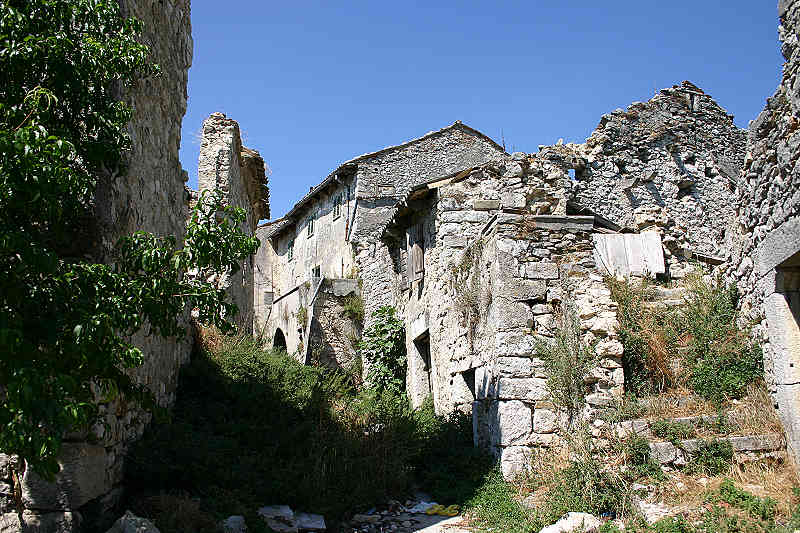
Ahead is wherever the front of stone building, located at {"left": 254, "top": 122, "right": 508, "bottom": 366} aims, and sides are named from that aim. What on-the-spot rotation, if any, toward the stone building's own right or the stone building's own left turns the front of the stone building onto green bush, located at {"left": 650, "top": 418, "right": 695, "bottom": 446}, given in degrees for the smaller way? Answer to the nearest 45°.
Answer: approximately 45° to the stone building's own left

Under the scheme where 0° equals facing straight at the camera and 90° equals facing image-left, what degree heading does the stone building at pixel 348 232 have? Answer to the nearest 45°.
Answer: approximately 45°

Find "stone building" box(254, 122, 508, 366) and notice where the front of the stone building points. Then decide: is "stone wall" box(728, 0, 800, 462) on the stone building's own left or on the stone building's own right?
on the stone building's own left

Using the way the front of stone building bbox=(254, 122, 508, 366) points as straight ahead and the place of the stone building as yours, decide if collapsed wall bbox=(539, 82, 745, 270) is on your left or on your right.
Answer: on your left

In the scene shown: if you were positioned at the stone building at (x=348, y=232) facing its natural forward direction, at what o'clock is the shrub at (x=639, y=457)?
The shrub is roughly at 10 o'clock from the stone building.

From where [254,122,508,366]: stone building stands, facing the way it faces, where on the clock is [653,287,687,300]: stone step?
The stone step is roughly at 10 o'clock from the stone building.

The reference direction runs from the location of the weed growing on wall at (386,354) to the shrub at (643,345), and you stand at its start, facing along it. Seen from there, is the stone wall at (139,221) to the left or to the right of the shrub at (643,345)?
right
